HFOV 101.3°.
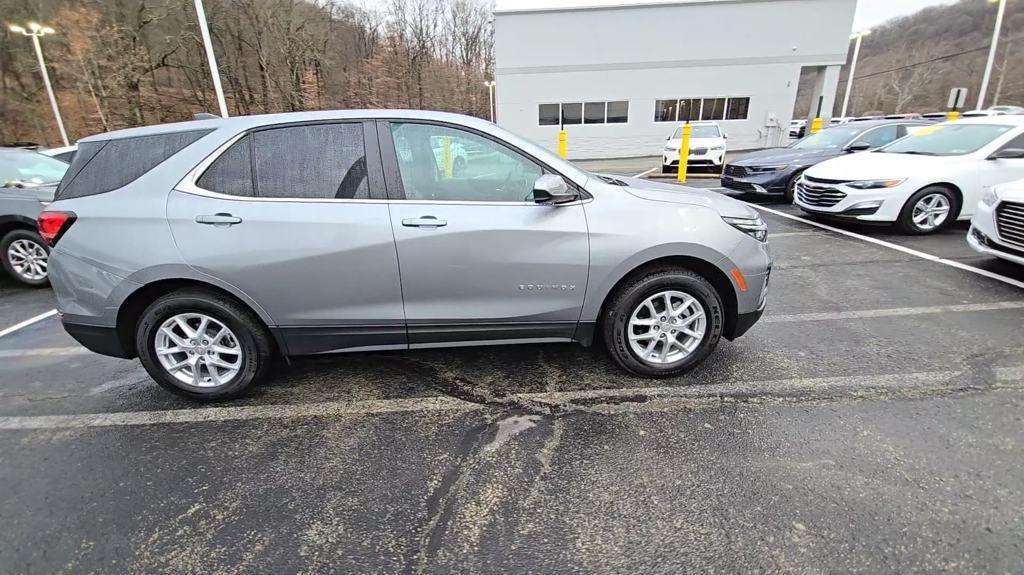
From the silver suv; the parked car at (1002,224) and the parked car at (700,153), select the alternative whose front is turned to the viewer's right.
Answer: the silver suv

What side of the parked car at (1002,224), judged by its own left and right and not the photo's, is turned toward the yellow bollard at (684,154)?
right

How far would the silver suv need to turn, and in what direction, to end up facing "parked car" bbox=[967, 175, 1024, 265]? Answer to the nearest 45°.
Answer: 0° — it already faces it

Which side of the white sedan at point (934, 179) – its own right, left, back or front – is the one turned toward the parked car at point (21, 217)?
front

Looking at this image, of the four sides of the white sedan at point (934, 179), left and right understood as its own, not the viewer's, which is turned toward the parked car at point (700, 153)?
right

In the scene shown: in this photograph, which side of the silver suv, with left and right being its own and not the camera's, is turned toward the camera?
right

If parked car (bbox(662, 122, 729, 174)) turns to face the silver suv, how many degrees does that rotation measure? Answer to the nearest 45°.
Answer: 0° — it already faces it

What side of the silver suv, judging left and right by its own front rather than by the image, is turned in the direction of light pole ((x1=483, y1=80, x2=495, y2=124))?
left

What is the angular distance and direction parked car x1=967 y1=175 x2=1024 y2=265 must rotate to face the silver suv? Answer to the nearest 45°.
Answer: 0° — it already faces it

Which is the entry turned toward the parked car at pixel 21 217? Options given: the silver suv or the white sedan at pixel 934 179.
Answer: the white sedan

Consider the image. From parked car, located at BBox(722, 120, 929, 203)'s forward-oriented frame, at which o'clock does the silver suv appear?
The silver suv is roughly at 11 o'clock from the parked car.

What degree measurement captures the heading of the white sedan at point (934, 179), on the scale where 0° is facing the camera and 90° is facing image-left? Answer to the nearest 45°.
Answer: approximately 45°

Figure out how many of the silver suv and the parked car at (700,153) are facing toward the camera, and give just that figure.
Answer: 1

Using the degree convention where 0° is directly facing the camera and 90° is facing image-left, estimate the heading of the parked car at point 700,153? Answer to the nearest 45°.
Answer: approximately 0°

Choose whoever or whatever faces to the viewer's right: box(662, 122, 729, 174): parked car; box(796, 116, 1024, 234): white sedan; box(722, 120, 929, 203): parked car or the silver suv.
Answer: the silver suv
